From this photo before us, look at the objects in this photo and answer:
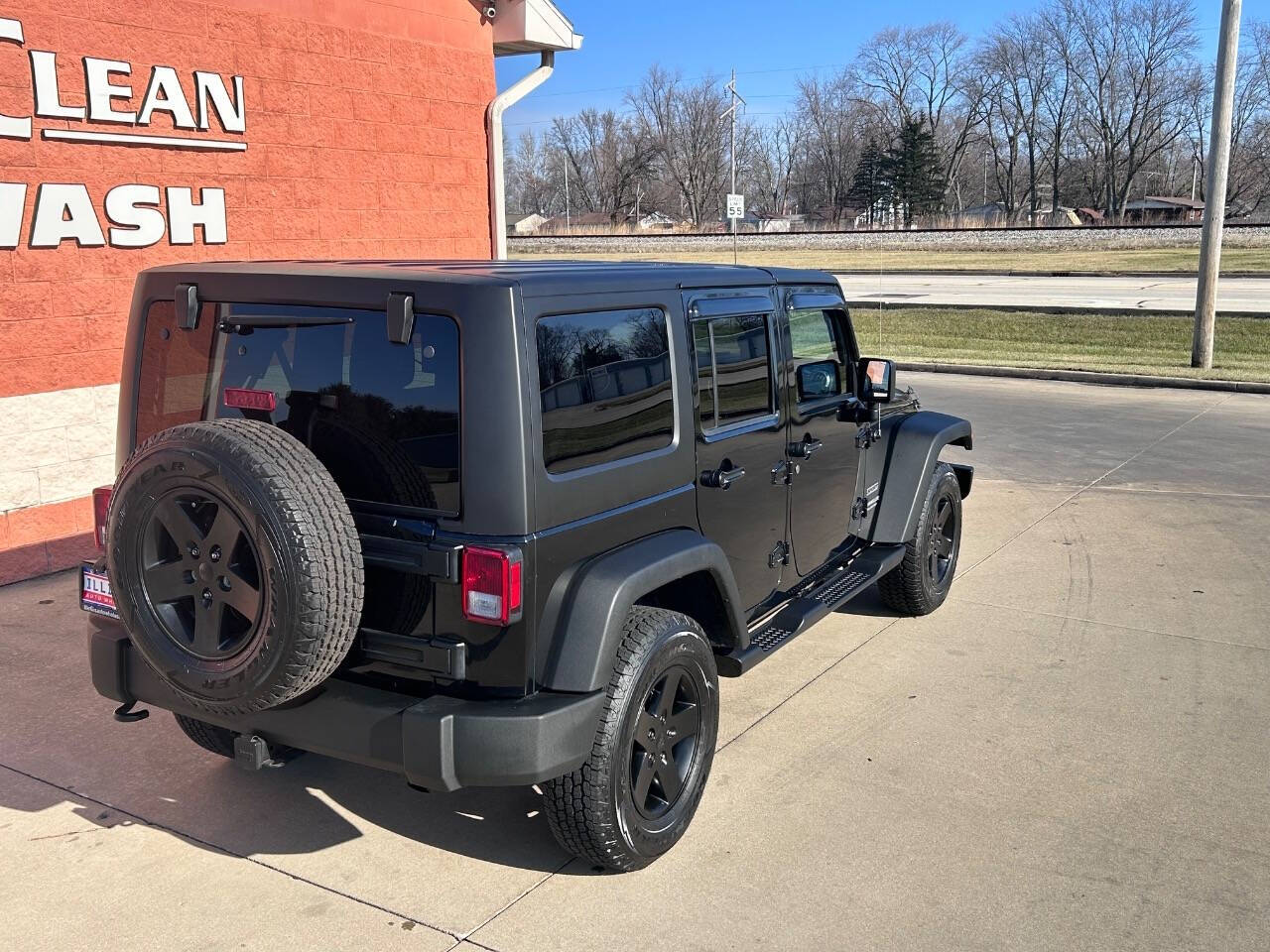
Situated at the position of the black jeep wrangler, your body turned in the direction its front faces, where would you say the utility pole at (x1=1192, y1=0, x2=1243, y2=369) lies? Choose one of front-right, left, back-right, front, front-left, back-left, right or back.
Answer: front

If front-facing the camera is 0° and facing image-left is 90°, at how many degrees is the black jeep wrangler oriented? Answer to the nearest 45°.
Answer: approximately 225°

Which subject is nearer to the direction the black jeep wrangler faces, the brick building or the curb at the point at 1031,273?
the curb

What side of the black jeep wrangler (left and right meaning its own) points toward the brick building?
left

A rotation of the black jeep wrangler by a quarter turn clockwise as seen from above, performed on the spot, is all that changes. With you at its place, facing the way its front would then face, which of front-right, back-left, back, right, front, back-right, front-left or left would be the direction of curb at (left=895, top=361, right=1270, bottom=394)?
left

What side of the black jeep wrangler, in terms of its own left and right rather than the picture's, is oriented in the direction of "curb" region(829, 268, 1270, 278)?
front

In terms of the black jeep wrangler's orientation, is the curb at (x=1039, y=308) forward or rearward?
forward

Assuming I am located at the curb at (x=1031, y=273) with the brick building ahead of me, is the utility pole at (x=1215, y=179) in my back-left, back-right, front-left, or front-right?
front-left
